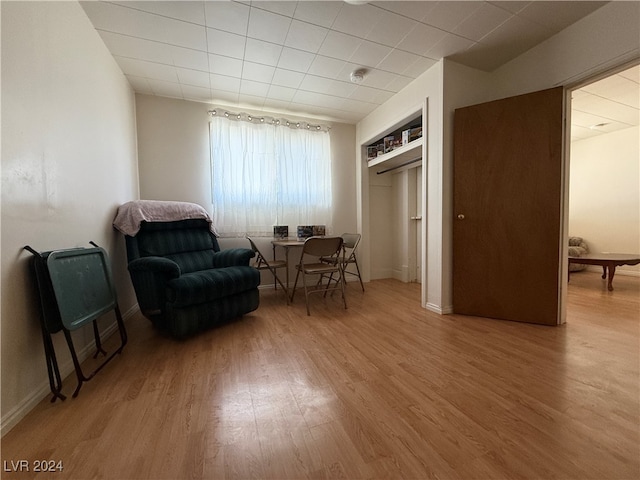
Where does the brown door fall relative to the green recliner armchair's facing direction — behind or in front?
in front

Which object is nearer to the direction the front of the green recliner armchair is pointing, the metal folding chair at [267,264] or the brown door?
the brown door

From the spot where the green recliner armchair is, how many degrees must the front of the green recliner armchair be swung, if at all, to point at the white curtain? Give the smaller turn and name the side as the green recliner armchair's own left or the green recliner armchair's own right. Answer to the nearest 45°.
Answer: approximately 90° to the green recliner armchair's own left

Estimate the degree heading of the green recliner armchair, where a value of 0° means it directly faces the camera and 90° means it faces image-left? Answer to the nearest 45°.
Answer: approximately 315°

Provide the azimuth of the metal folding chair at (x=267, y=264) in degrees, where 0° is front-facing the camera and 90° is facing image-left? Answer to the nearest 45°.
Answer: approximately 270°

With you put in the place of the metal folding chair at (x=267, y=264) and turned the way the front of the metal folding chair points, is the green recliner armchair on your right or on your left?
on your right
